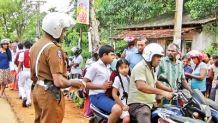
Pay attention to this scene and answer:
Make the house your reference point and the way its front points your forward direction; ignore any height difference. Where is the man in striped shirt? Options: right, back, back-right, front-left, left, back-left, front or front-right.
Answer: front

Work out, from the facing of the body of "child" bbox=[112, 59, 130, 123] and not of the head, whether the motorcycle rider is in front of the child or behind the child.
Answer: in front

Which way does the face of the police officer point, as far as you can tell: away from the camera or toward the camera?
away from the camera

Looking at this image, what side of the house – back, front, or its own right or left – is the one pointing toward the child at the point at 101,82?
front

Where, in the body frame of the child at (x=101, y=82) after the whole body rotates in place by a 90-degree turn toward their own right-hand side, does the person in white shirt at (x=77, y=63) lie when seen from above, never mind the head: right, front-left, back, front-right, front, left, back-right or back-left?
back

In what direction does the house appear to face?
toward the camera

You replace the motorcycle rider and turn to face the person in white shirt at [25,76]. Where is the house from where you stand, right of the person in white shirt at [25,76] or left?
right

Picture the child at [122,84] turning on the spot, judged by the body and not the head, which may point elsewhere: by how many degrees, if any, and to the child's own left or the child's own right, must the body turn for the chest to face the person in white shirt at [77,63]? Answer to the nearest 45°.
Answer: approximately 135° to the child's own left

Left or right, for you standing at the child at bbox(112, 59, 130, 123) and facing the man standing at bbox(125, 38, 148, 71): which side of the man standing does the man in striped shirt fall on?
right

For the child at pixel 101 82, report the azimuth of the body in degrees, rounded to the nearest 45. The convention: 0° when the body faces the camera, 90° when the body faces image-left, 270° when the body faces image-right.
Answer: approximately 270°
